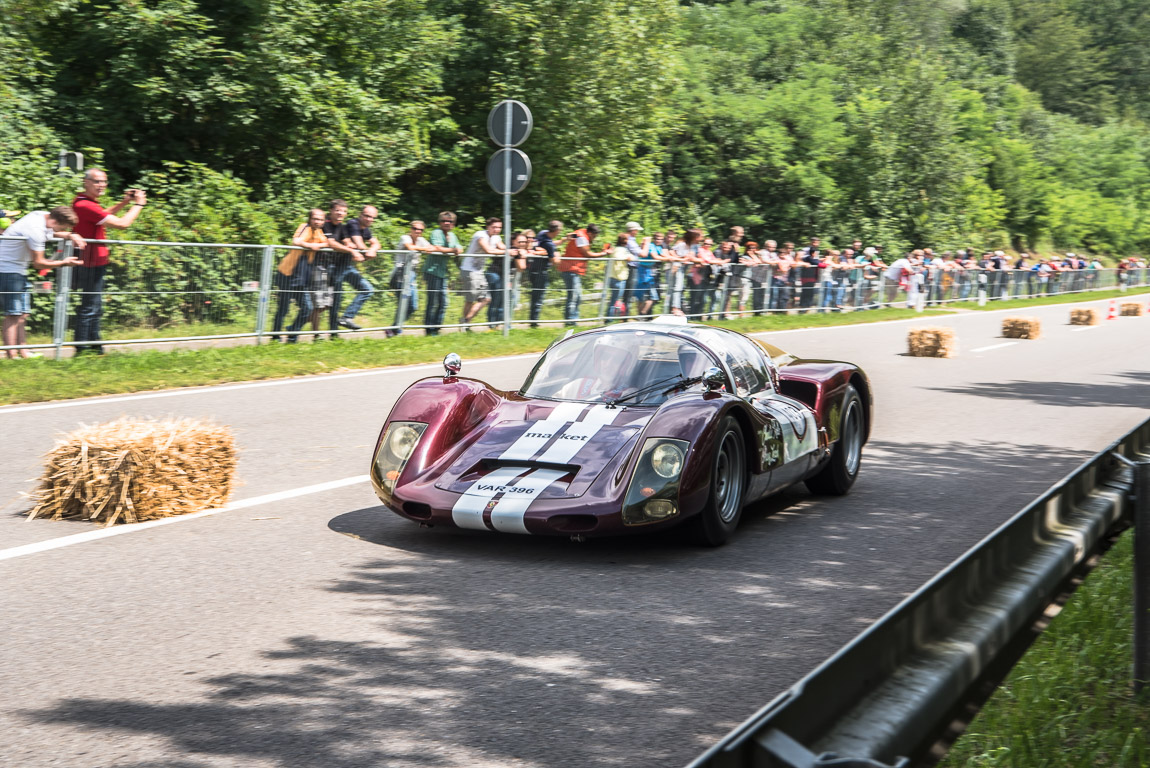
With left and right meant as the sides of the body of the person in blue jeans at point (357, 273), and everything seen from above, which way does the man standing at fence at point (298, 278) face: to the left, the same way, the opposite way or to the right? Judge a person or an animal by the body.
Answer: the same way

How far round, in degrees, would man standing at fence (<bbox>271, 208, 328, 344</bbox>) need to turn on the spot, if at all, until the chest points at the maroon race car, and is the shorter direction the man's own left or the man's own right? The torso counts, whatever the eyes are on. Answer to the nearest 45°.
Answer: approximately 45° to the man's own right

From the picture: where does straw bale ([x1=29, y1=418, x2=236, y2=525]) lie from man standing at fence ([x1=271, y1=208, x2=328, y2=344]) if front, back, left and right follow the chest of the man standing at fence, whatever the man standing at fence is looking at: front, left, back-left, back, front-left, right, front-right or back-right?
front-right

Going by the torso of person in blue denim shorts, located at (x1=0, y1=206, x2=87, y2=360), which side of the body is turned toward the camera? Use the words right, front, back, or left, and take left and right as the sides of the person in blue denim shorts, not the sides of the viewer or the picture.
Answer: right

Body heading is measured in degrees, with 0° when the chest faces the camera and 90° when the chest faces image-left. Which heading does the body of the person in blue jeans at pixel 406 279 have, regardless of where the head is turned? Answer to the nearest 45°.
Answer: approximately 315°

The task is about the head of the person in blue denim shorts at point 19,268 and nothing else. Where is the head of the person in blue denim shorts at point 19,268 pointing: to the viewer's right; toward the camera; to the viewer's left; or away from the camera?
to the viewer's right

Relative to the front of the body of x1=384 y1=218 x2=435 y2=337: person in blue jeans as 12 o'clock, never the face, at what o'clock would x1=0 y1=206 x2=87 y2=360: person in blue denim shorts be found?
x1=0 y1=206 x2=87 y2=360: person in blue denim shorts is roughly at 3 o'clock from x1=384 y1=218 x2=435 y2=337: person in blue jeans.

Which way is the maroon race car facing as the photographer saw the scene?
facing the viewer and to the left of the viewer

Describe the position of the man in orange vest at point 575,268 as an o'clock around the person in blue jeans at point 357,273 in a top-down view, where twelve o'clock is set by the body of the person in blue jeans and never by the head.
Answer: The man in orange vest is roughly at 9 o'clock from the person in blue jeans.

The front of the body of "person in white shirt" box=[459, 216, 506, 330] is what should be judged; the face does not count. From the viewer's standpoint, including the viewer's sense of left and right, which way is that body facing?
facing the viewer and to the right of the viewer

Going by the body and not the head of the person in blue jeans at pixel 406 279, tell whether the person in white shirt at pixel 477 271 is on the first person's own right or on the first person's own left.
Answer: on the first person's own left

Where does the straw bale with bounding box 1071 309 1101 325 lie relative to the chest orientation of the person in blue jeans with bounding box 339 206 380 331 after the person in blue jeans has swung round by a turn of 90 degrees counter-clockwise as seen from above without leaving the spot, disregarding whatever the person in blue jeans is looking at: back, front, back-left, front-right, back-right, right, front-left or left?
front

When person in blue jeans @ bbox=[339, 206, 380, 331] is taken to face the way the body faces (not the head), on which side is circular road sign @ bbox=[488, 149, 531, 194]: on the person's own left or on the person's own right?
on the person's own left
